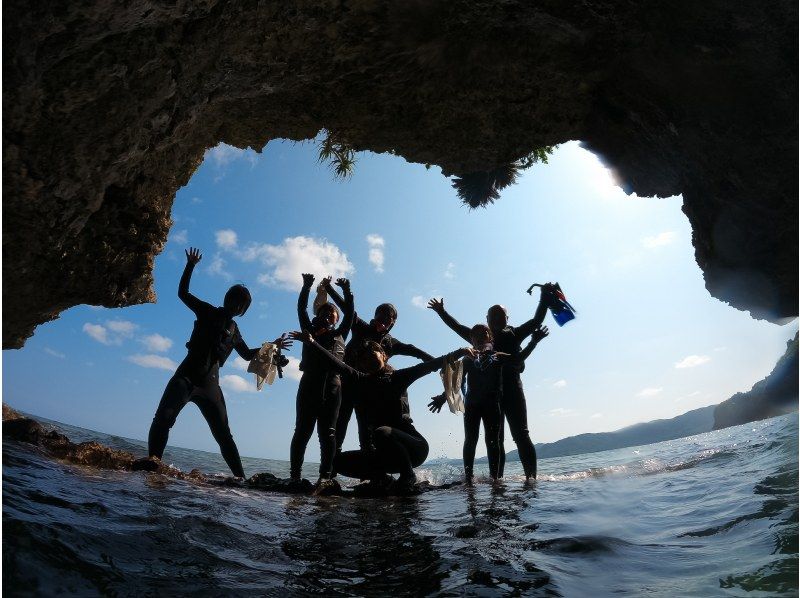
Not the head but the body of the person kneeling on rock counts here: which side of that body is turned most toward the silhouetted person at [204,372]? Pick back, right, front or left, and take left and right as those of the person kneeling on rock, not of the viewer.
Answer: right

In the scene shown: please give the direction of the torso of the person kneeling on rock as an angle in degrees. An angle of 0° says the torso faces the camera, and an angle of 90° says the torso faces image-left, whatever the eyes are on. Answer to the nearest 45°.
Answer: approximately 0°

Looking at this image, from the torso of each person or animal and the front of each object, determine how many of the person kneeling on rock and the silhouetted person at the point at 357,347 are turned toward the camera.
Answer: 2

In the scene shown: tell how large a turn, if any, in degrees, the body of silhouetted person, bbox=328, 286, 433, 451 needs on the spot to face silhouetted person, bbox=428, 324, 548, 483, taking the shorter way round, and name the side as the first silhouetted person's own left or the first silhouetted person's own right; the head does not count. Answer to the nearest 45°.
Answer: approximately 90° to the first silhouetted person's own left

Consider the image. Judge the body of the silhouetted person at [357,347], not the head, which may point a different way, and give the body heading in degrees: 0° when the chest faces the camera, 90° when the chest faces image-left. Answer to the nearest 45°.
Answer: approximately 0°

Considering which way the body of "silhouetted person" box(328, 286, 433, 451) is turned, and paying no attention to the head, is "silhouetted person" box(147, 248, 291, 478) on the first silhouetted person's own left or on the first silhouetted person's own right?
on the first silhouetted person's own right
